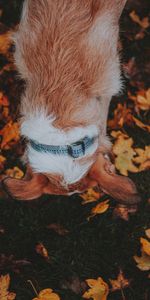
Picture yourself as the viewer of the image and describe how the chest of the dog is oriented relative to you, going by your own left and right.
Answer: facing the viewer

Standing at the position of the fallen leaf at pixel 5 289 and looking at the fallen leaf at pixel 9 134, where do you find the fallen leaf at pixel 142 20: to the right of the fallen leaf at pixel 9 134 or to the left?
right

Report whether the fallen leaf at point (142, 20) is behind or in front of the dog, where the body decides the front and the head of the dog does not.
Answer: behind

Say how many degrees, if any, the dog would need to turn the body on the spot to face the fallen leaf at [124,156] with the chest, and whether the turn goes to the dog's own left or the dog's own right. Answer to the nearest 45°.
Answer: approximately 45° to the dog's own left

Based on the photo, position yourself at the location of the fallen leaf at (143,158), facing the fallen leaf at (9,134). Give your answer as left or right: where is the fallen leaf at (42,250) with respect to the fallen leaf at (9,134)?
left

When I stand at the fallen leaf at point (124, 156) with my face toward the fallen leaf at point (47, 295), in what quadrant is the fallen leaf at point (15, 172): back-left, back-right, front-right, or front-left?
front-right
